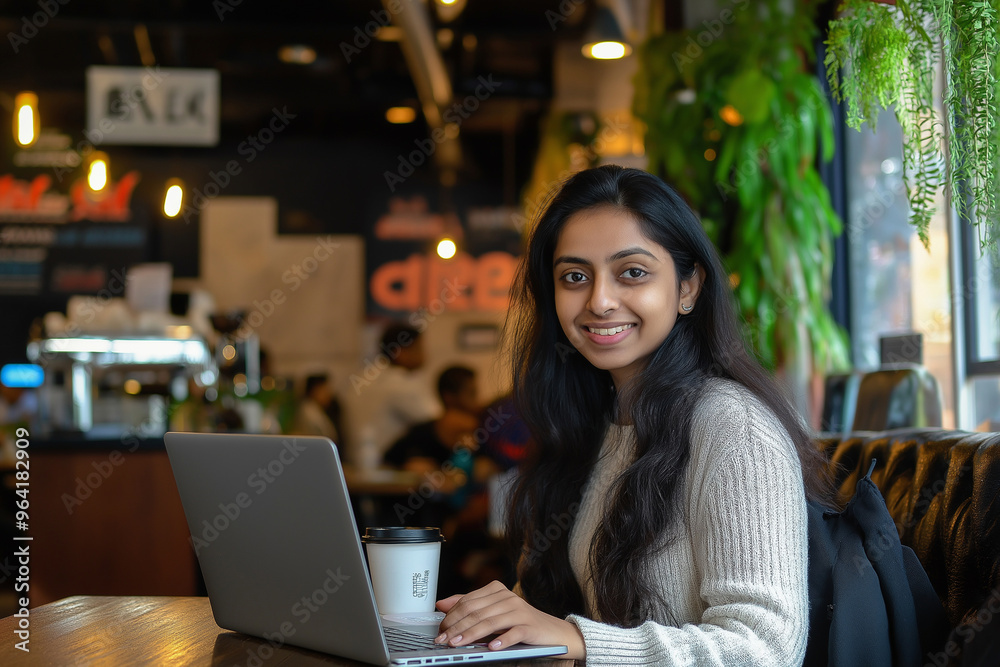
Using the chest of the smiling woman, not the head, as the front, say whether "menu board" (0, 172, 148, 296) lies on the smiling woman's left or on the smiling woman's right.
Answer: on the smiling woman's right

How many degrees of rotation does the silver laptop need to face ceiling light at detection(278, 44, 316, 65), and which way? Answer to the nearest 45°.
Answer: approximately 45° to its left

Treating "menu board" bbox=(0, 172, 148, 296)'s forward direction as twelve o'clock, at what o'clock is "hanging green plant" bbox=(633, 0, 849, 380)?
The hanging green plant is roughly at 11 o'clock from the menu board.

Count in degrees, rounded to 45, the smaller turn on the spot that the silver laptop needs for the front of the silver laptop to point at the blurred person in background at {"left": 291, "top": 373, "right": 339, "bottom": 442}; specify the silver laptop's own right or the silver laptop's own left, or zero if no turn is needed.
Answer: approximately 45° to the silver laptop's own left

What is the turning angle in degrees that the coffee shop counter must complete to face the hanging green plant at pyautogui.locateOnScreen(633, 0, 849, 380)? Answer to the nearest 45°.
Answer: approximately 45° to its left

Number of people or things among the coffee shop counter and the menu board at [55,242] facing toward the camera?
2

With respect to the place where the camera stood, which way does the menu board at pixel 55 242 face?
facing the viewer

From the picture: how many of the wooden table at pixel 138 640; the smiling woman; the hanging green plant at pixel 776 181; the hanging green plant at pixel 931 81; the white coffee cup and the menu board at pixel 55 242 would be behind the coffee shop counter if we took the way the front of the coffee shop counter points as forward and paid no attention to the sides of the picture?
1

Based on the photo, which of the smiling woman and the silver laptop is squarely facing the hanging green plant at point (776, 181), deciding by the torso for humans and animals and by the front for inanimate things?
the silver laptop

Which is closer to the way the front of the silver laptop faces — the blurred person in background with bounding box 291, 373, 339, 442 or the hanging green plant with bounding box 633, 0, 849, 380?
the hanging green plant

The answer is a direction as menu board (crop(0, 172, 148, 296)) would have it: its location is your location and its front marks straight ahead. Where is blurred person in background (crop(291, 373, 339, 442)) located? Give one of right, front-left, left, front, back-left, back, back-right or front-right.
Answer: front-left

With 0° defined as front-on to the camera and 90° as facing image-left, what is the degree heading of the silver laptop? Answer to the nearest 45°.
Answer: approximately 225°

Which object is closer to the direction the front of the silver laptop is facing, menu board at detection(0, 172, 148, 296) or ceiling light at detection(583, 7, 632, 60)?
the ceiling light

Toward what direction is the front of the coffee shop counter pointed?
toward the camera

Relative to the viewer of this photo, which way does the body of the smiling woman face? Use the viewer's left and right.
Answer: facing the viewer and to the left of the viewer

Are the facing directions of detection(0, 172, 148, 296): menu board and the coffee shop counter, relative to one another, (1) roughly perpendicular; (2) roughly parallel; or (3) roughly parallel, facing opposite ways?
roughly parallel
